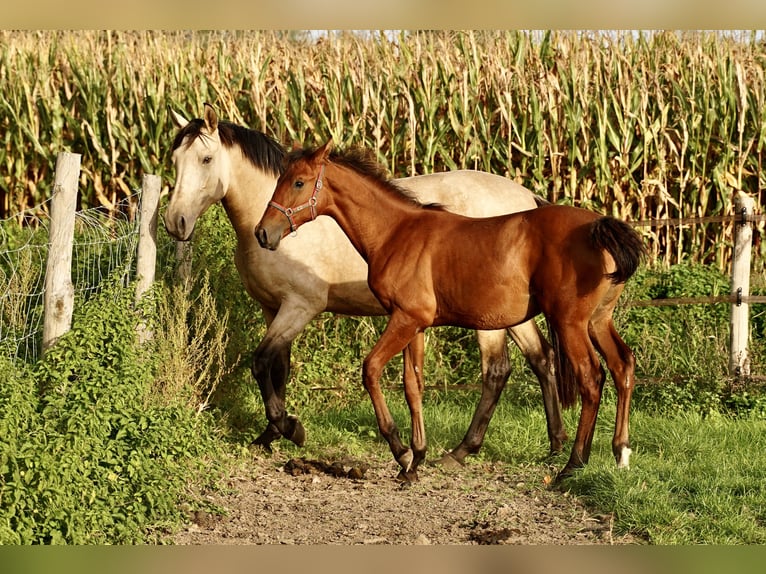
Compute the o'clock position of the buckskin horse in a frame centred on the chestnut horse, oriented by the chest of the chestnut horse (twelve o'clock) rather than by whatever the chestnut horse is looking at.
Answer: The buckskin horse is roughly at 1 o'clock from the chestnut horse.

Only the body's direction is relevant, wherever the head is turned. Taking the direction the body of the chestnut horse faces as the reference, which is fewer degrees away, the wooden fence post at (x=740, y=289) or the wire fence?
the wire fence

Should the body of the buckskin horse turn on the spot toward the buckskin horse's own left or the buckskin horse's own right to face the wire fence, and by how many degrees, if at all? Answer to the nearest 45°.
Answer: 0° — it already faces it

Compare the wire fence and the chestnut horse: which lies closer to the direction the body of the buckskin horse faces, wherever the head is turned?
the wire fence

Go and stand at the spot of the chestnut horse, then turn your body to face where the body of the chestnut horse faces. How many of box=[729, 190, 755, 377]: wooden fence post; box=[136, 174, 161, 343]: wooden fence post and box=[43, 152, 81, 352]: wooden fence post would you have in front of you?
2

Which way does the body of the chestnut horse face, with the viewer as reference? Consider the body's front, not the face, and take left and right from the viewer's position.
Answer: facing to the left of the viewer

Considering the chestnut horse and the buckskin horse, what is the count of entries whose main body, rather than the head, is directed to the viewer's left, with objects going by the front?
2

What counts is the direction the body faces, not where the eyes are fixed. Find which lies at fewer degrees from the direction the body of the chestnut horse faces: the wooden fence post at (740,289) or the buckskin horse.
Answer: the buckskin horse

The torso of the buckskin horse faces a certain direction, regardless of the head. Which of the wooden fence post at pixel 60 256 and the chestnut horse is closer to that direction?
the wooden fence post

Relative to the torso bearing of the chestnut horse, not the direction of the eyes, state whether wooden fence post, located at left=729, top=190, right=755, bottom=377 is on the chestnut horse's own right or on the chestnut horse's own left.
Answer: on the chestnut horse's own right

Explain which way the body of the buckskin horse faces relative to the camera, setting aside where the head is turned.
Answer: to the viewer's left

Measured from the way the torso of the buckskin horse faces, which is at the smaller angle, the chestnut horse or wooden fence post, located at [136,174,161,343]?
the wooden fence post
